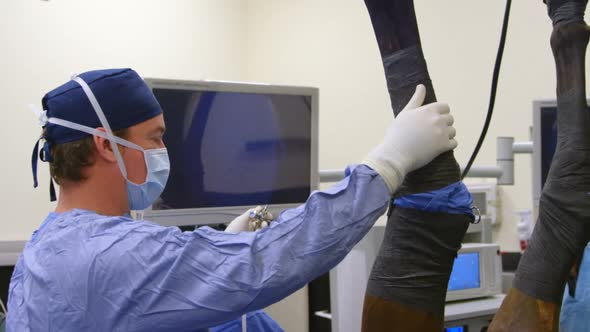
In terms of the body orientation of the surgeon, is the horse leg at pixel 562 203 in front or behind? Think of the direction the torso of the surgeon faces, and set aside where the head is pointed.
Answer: in front

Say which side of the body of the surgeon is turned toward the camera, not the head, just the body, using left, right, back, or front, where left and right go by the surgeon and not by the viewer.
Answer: right

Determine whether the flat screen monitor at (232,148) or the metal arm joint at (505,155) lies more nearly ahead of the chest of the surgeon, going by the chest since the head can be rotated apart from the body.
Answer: the metal arm joint

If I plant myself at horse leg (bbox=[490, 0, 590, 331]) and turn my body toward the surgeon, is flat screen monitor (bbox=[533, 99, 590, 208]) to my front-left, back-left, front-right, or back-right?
back-right

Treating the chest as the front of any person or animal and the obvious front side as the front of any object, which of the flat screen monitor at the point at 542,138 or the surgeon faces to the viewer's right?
the surgeon

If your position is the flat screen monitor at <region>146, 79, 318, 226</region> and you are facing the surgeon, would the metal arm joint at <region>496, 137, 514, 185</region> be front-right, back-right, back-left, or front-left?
back-left

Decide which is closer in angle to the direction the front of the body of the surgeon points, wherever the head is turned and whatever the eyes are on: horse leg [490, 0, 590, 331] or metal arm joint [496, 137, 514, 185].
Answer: the horse leg

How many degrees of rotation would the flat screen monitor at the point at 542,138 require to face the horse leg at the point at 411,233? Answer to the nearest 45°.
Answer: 0° — it already faces it

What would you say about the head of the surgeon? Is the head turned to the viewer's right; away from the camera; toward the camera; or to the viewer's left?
to the viewer's right

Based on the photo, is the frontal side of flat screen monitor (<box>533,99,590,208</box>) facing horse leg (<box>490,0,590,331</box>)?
yes
